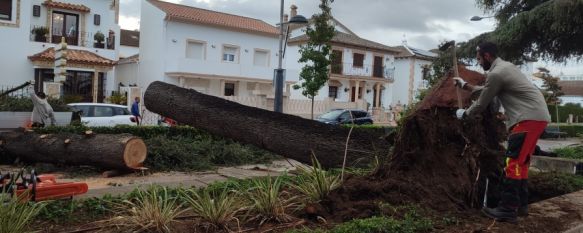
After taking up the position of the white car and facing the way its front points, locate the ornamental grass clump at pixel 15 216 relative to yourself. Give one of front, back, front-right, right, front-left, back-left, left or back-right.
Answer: left

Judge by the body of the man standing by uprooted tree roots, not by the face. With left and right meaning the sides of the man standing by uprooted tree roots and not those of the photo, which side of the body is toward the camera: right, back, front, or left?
left

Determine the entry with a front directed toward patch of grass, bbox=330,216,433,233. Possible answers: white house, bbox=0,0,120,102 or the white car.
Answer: the white house

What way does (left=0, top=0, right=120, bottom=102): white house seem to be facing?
toward the camera

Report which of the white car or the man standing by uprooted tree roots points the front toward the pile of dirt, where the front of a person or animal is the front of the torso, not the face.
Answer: the man standing by uprooted tree roots

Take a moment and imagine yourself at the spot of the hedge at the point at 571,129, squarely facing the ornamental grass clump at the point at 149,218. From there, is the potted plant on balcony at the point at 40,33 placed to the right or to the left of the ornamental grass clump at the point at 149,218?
right

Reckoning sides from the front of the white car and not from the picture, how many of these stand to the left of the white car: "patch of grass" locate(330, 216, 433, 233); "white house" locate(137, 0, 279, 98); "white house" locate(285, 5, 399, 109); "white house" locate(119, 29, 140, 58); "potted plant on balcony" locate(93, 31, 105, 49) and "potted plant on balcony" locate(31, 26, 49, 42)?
1

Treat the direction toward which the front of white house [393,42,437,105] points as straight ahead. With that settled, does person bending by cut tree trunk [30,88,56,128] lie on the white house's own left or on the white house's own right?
on the white house's own right

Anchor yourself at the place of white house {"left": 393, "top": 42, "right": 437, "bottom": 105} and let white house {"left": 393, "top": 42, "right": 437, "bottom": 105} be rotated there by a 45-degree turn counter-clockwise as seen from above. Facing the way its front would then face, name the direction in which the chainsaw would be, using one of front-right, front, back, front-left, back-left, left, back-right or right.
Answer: right

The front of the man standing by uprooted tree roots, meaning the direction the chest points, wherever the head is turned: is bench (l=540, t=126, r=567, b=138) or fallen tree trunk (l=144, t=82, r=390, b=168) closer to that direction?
the fallen tree trunk

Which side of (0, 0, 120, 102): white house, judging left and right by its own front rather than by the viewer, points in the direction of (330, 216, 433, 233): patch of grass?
front

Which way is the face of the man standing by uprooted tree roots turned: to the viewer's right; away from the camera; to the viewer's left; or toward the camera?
to the viewer's left

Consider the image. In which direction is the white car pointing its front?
to the viewer's left

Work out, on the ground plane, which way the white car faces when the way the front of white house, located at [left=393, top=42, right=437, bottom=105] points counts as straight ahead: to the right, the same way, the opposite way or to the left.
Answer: to the right

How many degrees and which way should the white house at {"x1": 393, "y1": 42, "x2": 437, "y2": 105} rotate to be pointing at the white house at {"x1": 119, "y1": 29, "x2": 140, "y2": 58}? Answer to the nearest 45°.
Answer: approximately 135° to its right

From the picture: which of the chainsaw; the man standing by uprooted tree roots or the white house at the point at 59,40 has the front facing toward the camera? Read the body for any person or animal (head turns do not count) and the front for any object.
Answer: the white house

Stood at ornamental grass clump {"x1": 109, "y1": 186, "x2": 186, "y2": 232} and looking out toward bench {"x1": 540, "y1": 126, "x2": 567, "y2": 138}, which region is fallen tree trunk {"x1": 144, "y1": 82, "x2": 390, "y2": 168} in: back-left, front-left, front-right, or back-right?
front-left
